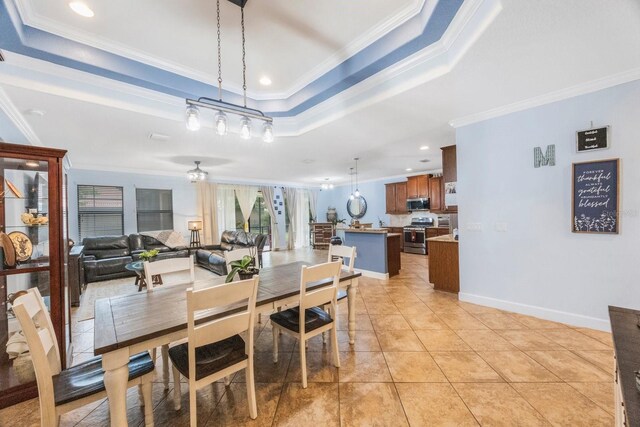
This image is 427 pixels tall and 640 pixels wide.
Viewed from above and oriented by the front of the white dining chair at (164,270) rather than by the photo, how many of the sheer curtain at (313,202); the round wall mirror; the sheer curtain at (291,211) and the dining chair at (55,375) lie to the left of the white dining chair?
3

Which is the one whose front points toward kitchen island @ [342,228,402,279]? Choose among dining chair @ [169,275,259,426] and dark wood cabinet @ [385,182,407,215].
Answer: the dark wood cabinet

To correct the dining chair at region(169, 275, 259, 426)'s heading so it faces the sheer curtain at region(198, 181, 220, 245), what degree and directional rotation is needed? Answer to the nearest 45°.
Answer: approximately 45° to its right

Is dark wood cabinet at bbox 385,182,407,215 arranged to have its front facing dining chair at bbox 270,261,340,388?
yes

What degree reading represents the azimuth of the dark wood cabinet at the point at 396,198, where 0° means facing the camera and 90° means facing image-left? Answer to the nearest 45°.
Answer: approximately 0°

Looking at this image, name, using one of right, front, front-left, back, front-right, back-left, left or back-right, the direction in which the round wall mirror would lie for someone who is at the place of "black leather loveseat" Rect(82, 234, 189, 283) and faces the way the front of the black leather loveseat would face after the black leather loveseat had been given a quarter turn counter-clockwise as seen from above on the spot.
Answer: front-right

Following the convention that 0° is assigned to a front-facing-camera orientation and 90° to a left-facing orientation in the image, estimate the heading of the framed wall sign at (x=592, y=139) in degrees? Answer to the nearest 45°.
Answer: approximately 45°

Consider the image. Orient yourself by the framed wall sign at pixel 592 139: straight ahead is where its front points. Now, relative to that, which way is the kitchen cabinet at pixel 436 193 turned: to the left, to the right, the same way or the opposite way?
to the left

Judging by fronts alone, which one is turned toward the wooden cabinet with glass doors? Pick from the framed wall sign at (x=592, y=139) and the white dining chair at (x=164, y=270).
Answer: the framed wall sign

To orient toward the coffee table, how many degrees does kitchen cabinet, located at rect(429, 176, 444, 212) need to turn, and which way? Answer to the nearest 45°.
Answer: approximately 45° to its right

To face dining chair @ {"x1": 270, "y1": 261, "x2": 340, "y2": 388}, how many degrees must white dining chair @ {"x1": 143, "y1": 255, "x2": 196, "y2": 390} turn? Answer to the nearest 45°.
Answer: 0° — it already faces it

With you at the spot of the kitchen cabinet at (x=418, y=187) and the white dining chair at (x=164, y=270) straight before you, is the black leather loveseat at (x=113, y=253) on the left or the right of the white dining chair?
right

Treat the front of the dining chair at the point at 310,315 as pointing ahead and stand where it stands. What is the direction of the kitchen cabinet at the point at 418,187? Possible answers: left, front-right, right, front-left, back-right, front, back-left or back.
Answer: right

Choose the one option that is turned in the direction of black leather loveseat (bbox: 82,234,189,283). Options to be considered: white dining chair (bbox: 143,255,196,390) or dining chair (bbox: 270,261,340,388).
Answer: the dining chair

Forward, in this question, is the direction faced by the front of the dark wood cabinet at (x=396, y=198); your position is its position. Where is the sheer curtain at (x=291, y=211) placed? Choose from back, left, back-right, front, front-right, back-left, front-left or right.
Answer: right

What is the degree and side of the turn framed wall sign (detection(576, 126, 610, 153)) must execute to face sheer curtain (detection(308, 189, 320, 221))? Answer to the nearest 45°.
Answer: approximately 45° to its right

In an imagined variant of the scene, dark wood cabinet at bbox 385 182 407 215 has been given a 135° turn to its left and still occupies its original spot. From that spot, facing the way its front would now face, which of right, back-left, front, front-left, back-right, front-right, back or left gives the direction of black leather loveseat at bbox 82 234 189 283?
back

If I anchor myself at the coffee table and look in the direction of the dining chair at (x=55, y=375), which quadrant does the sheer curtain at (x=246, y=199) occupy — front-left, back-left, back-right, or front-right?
back-left
